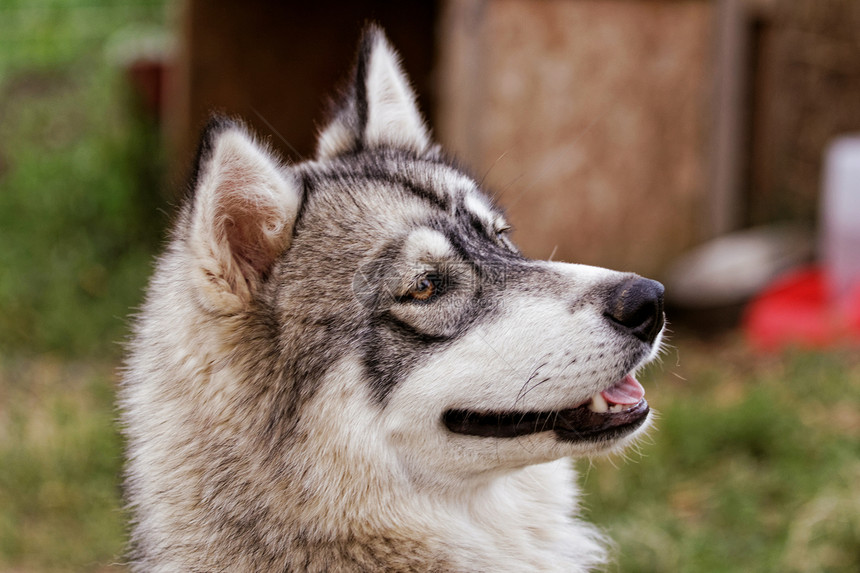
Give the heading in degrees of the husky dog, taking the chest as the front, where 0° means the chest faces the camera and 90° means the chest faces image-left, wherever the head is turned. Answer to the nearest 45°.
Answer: approximately 270°

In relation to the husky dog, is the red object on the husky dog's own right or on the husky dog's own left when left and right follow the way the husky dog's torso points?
on the husky dog's own left

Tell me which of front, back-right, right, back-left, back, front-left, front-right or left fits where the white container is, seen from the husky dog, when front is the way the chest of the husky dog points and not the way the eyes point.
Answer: front-left
